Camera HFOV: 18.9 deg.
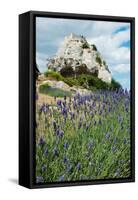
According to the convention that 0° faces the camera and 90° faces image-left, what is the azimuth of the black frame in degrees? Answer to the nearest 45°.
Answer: approximately 315°
